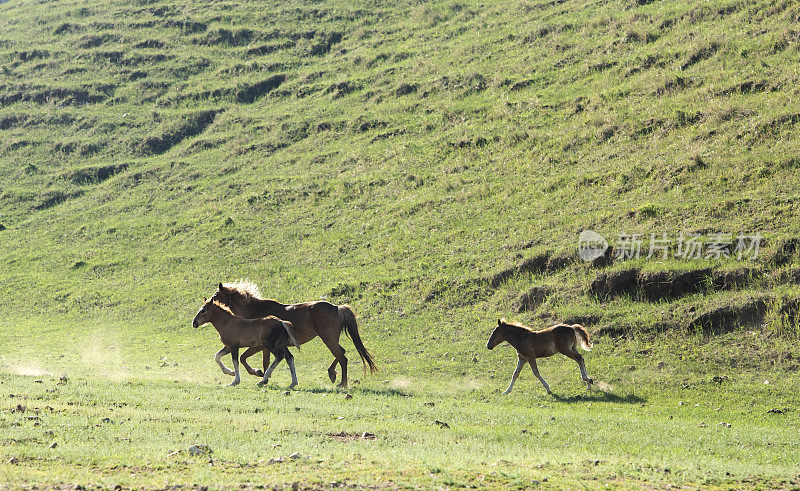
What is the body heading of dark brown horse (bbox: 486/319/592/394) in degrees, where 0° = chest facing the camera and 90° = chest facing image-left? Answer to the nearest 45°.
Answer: approximately 90°

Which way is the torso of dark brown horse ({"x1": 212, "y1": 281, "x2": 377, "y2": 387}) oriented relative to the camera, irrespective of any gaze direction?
to the viewer's left

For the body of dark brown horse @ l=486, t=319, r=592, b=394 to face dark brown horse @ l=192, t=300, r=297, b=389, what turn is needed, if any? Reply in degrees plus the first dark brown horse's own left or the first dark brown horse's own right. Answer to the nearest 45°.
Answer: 0° — it already faces it

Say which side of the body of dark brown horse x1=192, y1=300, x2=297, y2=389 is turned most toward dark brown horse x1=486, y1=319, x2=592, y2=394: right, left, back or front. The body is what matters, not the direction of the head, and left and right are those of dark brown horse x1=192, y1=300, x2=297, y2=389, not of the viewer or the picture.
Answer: back

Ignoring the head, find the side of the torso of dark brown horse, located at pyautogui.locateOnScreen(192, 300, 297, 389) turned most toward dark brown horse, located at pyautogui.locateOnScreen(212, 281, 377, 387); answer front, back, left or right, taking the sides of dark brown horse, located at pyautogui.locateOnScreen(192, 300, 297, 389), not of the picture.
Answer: back

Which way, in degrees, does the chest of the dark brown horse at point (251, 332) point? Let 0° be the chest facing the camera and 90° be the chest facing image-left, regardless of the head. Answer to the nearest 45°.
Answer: approximately 90°

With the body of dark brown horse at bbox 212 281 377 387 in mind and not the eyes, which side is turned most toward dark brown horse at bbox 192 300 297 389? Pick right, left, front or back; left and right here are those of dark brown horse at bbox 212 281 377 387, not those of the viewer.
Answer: front

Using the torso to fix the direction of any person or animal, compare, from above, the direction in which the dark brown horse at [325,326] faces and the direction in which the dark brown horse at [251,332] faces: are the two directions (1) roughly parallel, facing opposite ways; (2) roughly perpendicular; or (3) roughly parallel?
roughly parallel

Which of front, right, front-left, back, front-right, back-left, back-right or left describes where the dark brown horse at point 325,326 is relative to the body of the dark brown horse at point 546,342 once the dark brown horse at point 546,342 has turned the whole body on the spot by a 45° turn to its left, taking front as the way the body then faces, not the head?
front-right
